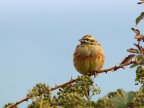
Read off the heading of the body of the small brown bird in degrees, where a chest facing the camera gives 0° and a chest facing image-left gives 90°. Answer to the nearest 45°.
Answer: approximately 0°
